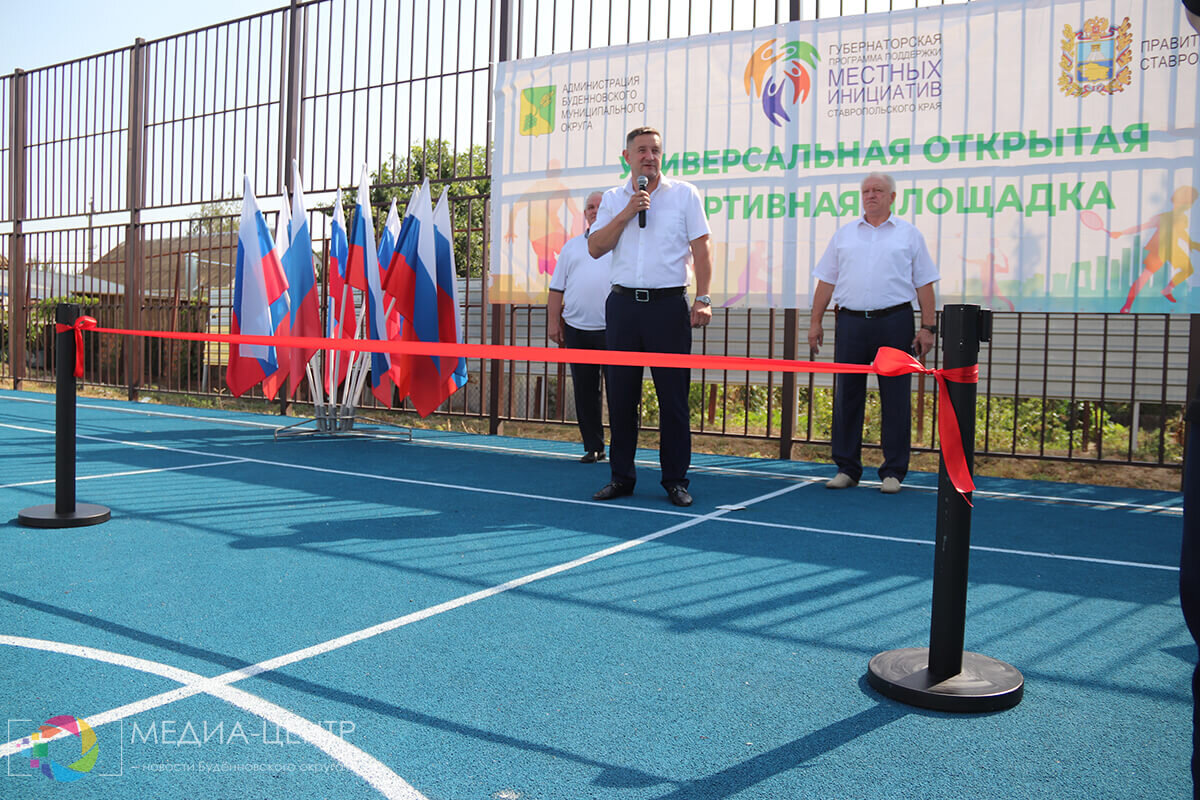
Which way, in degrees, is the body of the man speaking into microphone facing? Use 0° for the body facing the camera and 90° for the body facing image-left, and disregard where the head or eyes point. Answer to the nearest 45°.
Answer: approximately 0°

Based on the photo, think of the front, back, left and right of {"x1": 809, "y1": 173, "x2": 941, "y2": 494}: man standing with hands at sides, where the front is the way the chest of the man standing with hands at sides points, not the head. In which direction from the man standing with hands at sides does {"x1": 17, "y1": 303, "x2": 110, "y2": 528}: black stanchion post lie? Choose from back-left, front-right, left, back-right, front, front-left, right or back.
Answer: front-right

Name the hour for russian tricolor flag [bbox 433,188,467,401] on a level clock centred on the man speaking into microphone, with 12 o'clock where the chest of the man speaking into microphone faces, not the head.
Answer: The russian tricolor flag is roughly at 5 o'clock from the man speaking into microphone.

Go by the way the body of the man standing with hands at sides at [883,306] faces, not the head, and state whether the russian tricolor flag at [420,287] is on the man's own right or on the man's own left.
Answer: on the man's own right

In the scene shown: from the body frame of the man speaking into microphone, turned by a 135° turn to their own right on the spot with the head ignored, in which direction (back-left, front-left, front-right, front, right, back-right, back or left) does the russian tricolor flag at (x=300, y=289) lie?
front

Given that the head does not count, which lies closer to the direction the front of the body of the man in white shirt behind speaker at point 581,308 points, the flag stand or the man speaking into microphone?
the man speaking into microphone

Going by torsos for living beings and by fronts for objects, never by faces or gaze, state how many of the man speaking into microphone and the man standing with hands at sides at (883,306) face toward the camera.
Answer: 2

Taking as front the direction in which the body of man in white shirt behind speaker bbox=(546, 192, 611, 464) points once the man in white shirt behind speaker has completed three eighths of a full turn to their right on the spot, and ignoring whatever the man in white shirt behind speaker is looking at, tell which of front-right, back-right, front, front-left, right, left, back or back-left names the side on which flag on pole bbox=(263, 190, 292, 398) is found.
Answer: front

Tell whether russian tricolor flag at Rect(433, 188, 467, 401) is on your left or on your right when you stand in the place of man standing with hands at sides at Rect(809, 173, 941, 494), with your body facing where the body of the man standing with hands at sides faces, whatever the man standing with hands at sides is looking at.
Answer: on your right

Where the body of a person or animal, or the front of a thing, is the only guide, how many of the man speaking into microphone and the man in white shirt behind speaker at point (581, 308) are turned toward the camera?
2

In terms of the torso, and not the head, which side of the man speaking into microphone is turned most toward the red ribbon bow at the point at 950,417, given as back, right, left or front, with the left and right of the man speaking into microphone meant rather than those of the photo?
front

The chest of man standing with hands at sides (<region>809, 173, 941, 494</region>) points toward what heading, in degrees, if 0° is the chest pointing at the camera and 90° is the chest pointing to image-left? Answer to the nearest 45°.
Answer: approximately 0°
